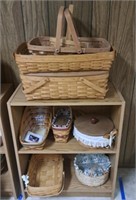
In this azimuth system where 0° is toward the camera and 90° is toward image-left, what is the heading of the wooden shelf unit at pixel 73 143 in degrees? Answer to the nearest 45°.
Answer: approximately 0°
